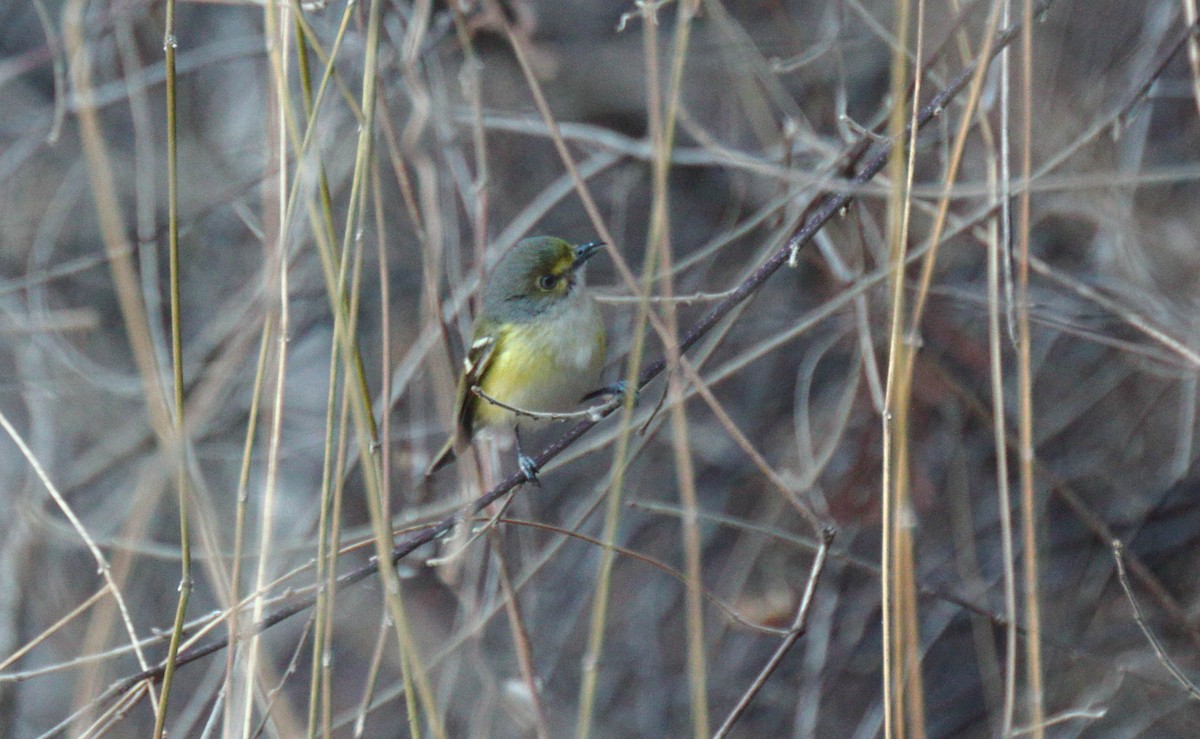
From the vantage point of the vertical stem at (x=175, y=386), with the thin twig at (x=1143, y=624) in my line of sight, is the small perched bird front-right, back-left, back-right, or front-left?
front-left

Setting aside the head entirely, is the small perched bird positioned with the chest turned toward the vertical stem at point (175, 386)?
no

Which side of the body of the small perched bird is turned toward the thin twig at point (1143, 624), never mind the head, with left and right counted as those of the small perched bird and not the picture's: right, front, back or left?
front

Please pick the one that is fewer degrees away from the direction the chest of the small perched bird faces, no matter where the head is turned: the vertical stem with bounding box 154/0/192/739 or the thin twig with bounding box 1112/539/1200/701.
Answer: the thin twig

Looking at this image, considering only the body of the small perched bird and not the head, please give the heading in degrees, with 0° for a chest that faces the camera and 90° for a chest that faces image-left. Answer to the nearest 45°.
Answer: approximately 315°
